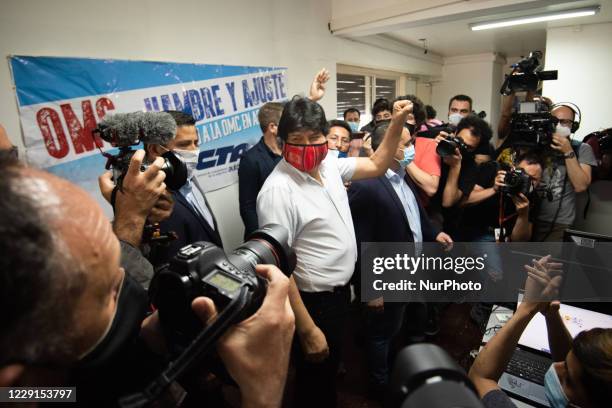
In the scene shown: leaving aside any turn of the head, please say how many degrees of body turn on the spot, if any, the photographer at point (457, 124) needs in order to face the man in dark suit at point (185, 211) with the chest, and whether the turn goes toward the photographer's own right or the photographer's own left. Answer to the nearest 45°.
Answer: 0° — they already face them

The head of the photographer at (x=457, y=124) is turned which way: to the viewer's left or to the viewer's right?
to the viewer's left

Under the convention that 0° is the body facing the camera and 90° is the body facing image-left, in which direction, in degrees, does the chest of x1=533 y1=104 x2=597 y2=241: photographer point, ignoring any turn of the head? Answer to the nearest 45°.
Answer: approximately 45°

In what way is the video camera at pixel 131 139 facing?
to the viewer's right

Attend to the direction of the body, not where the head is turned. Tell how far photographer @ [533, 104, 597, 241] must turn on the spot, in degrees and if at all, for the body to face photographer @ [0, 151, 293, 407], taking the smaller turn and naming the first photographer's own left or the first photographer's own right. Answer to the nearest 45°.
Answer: approximately 45° to the first photographer's own left

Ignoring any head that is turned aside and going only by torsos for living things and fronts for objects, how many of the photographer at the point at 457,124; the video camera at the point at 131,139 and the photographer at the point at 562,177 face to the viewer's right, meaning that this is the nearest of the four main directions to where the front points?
1

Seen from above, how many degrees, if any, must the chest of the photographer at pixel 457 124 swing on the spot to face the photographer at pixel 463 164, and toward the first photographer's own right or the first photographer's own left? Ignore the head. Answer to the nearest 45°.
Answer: approximately 45° to the first photographer's own left

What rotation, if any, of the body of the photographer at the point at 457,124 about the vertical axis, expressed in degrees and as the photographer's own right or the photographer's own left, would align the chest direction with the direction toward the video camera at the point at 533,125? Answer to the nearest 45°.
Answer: approximately 90° to the photographer's own left

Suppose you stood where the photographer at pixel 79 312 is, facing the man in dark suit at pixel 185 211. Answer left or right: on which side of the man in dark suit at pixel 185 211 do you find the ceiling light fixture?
right

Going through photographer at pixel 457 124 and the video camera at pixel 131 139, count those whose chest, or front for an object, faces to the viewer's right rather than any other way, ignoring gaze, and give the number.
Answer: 1

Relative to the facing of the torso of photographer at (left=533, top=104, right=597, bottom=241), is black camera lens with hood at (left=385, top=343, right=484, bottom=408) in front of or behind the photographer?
in front

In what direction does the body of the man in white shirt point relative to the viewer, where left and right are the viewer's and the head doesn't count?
facing the viewer and to the right of the viewer

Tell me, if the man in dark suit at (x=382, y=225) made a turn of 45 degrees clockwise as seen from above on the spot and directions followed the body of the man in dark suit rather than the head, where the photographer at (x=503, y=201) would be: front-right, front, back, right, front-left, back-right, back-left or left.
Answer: back-left
